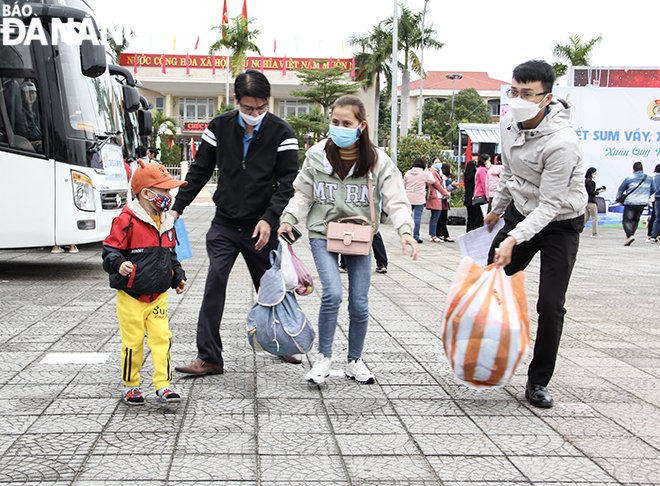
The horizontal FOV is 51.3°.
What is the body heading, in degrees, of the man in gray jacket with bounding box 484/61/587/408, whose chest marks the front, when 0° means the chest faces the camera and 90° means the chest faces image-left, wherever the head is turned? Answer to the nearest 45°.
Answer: approximately 45°

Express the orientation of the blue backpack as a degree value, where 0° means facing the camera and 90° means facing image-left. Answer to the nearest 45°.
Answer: approximately 0°

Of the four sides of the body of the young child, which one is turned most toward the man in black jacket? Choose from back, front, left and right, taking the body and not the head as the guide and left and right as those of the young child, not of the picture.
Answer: left

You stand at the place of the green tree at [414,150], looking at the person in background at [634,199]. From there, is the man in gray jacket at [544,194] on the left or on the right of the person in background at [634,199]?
right

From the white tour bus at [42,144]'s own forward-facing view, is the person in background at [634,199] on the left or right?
on its left
